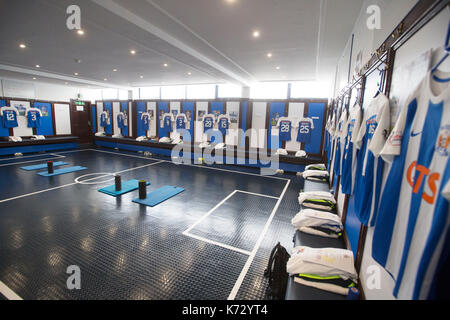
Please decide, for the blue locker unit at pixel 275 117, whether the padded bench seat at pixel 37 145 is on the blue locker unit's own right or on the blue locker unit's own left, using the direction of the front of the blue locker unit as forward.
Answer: on the blue locker unit's own right

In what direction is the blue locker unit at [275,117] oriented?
toward the camera

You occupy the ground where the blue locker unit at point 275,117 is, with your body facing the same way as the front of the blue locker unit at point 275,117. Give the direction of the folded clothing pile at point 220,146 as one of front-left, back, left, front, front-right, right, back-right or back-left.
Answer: right

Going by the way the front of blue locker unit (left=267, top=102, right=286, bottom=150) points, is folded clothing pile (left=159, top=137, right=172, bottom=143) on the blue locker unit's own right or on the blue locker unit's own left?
on the blue locker unit's own right

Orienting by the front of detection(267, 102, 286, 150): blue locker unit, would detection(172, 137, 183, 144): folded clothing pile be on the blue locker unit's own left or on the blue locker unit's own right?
on the blue locker unit's own right

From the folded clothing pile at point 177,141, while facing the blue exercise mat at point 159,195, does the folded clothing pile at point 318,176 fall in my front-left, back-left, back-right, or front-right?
front-left

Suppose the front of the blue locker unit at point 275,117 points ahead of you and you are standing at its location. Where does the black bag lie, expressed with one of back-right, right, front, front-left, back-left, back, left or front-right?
front

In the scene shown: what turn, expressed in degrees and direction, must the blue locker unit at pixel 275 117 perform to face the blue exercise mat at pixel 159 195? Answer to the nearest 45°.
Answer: approximately 45° to its right

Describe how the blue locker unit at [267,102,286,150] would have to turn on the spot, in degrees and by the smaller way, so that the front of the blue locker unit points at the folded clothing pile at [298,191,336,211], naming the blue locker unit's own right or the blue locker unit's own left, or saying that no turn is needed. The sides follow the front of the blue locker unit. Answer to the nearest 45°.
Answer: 0° — it already faces it

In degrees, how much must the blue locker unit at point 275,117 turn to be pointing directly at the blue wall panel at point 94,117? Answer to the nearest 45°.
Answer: approximately 90° to its right

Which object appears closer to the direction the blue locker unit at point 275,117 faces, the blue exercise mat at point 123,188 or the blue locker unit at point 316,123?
the blue exercise mat

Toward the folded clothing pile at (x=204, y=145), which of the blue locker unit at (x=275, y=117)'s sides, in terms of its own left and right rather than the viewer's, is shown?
right

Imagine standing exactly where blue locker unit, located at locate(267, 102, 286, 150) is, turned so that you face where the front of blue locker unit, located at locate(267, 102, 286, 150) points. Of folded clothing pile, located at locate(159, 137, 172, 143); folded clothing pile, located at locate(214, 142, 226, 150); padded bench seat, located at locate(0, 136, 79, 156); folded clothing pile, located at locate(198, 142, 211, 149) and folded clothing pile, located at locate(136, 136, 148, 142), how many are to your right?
5

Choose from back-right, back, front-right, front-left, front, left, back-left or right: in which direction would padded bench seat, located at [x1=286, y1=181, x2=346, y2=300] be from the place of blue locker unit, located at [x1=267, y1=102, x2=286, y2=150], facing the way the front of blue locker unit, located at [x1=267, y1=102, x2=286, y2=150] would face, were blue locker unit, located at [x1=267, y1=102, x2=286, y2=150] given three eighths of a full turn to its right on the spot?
back-left

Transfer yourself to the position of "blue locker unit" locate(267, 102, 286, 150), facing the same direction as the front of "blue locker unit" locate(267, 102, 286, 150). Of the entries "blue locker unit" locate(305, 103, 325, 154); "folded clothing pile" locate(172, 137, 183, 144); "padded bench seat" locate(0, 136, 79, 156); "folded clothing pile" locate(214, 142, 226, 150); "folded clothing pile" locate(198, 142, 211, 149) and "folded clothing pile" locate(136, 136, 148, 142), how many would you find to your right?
5

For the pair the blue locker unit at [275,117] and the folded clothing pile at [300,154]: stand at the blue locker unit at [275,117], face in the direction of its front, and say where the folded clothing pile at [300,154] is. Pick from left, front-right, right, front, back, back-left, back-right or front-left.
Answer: front-left

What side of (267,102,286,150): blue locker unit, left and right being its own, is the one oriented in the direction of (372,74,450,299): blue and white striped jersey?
front
